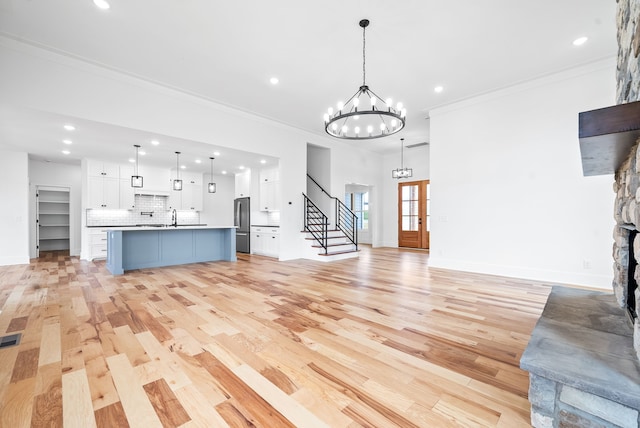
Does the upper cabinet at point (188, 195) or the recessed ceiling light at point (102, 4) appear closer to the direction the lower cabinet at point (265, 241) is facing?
the recessed ceiling light

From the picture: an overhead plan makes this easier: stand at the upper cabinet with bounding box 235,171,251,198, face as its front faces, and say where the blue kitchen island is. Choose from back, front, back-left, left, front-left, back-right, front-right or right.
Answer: front

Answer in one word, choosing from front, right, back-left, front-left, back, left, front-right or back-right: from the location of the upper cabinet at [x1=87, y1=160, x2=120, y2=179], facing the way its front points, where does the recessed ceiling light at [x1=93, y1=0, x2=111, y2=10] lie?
front

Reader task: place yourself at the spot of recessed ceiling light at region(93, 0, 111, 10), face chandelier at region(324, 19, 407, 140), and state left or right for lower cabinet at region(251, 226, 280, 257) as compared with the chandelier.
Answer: left

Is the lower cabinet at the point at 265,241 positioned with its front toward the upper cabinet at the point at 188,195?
no

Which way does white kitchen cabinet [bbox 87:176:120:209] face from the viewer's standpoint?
toward the camera

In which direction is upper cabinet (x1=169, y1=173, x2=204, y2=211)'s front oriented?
toward the camera

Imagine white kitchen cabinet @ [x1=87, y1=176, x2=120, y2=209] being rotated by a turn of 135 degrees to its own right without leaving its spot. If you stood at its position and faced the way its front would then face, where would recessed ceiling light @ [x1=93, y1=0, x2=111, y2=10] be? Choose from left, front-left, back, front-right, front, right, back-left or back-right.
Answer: back-left

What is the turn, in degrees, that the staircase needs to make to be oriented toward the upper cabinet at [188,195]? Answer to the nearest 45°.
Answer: approximately 135° to its right

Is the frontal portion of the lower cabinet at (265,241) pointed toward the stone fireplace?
no

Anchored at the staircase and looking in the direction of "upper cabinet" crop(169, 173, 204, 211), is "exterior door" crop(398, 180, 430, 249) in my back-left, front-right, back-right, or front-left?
back-right

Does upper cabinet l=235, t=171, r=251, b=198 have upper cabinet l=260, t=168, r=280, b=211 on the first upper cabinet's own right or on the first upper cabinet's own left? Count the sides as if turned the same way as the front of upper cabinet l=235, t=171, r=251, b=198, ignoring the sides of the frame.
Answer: on the first upper cabinet's own left

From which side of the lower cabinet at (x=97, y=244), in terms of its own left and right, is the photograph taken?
front

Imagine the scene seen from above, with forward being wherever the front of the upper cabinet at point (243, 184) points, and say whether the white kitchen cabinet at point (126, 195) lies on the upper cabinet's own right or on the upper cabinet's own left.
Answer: on the upper cabinet's own right

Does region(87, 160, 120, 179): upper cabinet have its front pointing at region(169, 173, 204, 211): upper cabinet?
no

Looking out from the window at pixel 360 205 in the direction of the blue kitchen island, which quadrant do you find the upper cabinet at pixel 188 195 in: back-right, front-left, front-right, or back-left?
front-right
